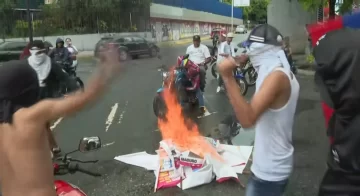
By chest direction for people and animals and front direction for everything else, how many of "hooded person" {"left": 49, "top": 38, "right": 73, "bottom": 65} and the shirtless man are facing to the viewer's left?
0

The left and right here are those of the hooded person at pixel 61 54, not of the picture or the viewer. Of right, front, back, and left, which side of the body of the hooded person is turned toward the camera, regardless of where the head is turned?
front

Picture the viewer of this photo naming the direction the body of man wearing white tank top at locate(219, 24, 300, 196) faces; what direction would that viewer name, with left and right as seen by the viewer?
facing to the left of the viewer

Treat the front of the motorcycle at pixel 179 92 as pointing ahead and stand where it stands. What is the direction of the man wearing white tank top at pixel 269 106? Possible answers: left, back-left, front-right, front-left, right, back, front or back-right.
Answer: front-left

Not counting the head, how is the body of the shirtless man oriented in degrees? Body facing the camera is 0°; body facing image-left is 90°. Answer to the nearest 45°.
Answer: approximately 225°

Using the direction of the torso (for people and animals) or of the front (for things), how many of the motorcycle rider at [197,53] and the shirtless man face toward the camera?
1

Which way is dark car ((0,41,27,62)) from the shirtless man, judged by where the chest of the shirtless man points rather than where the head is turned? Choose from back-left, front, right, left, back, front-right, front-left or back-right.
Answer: front-left

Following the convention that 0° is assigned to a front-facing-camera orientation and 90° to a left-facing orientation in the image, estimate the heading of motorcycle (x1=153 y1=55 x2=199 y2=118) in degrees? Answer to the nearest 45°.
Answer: approximately 45°

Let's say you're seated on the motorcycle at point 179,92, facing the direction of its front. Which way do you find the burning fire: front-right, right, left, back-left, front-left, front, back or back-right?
front-left

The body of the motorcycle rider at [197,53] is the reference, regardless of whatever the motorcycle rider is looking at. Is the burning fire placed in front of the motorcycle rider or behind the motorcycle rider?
in front

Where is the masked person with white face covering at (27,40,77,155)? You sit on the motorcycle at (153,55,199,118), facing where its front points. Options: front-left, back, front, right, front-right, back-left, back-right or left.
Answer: front
